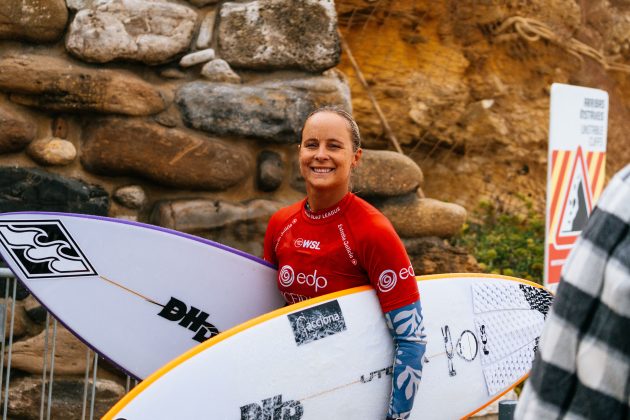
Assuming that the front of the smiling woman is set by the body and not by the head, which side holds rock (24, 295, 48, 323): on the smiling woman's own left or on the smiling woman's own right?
on the smiling woman's own right

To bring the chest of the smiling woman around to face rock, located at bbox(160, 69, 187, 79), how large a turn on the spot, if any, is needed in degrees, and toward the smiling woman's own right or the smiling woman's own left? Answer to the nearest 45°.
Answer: approximately 90° to the smiling woman's own right

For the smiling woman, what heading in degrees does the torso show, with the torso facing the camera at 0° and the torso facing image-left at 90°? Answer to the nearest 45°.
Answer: approximately 45°

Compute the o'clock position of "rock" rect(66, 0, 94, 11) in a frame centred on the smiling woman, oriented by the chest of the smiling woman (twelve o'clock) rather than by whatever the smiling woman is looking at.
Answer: The rock is roughly at 3 o'clock from the smiling woman.

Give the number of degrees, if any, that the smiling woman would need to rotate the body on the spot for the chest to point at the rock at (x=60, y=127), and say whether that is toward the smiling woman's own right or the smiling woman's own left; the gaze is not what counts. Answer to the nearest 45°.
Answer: approximately 90° to the smiling woman's own right

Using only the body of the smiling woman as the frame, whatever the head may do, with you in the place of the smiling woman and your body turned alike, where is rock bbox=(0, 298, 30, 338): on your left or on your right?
on your right
